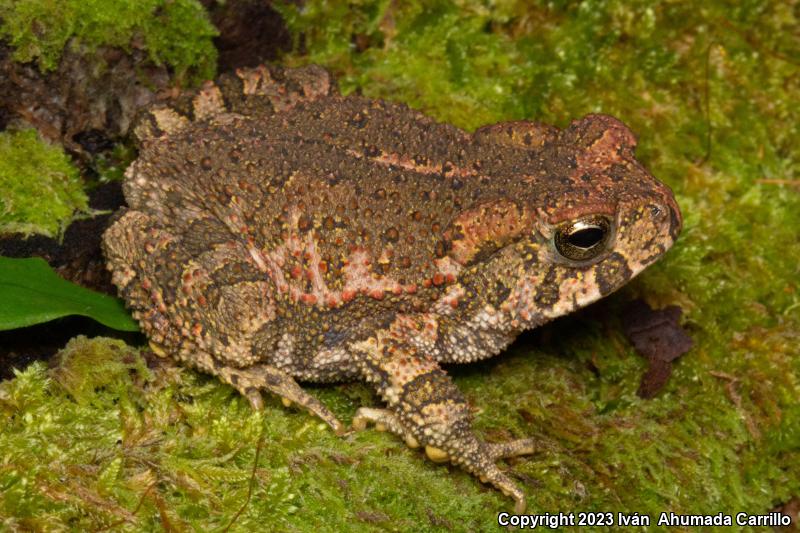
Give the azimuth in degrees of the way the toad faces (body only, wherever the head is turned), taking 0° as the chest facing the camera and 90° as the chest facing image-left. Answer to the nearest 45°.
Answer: approximately 270°

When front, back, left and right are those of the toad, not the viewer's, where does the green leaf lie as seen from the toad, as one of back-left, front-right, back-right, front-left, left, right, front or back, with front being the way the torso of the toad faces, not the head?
back
